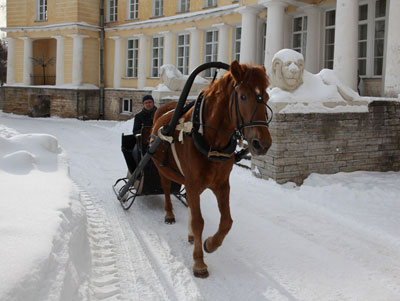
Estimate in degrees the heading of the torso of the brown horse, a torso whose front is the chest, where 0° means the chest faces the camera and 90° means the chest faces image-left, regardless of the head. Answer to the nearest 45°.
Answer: approximately 315°

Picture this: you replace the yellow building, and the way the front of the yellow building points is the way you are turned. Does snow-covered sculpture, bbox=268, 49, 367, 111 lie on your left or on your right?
on your left

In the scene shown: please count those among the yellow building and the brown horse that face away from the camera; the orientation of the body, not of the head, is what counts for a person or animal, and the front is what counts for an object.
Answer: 0

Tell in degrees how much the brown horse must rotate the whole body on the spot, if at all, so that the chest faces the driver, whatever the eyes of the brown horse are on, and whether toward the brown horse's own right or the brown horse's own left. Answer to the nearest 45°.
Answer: approximately 135° to the brown horse's own left

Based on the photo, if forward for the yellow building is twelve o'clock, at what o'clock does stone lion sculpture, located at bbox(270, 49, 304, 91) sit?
The stone lion sculpture is roughly at 10 o'clock from the yellow building.

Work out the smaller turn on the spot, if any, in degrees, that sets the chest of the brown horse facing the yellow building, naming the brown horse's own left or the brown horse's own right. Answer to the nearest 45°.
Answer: approximately 135° to the brown horse's own left

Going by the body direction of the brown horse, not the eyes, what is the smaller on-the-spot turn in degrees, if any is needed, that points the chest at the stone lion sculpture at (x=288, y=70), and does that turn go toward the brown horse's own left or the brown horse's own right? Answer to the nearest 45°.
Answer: approximately 135° to the brown horse's own left

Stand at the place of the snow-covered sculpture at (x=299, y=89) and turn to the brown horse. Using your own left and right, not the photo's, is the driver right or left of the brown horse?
right

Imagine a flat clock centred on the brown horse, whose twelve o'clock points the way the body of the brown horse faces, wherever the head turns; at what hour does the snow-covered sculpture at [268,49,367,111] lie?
The snow-covered sculpture is roughly at 8 o'clock from the brown horse.
